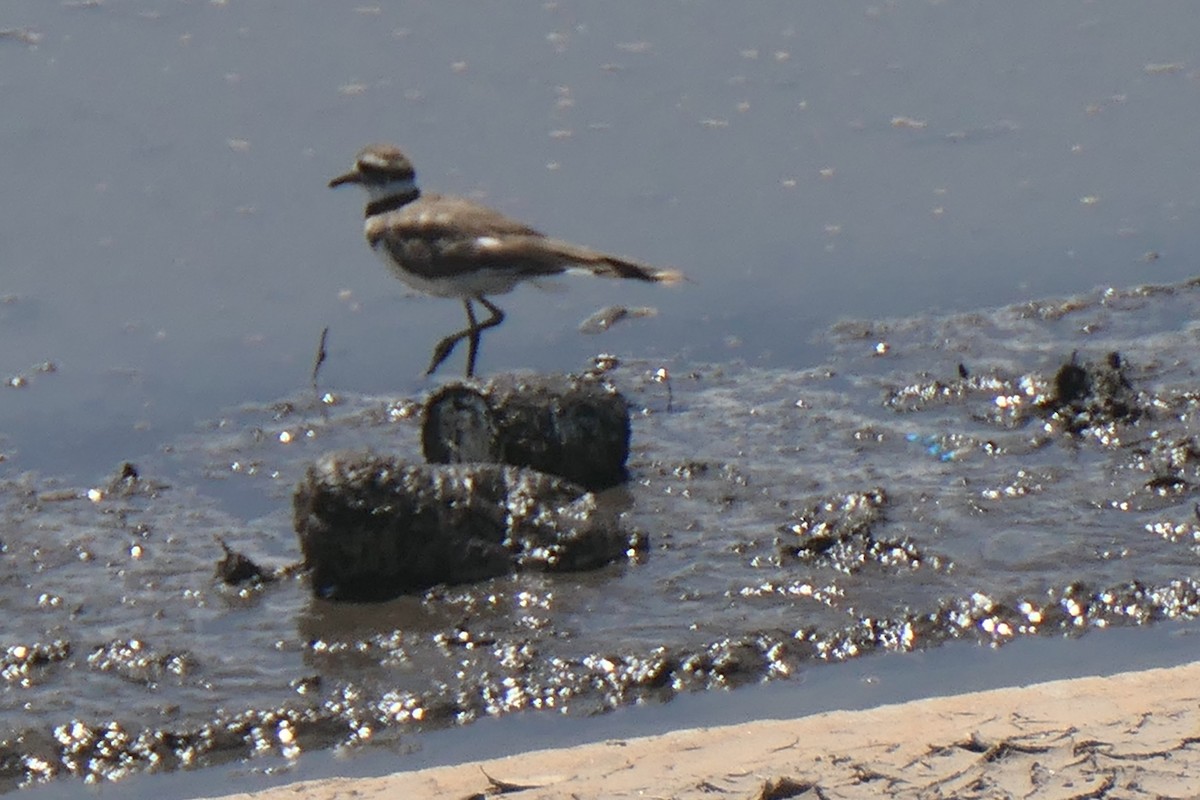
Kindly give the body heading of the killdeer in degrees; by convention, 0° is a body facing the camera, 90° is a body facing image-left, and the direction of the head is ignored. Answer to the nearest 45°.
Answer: approximately 90°

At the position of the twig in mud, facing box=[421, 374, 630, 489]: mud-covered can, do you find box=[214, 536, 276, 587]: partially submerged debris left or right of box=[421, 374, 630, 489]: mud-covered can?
right

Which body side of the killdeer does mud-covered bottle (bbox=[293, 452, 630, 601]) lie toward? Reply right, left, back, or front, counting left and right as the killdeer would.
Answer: left

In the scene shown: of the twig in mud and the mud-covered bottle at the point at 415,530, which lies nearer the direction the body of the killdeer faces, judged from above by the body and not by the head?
the twig in mud

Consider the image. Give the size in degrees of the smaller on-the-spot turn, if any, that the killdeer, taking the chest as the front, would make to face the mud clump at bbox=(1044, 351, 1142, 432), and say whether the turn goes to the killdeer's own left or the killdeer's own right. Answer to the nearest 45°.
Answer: approximately 180°

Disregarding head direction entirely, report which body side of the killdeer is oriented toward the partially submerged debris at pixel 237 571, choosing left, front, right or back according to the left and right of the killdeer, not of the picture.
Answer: left

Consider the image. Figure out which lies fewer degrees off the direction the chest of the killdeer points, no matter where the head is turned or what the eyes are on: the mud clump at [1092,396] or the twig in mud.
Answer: the twig in mud
